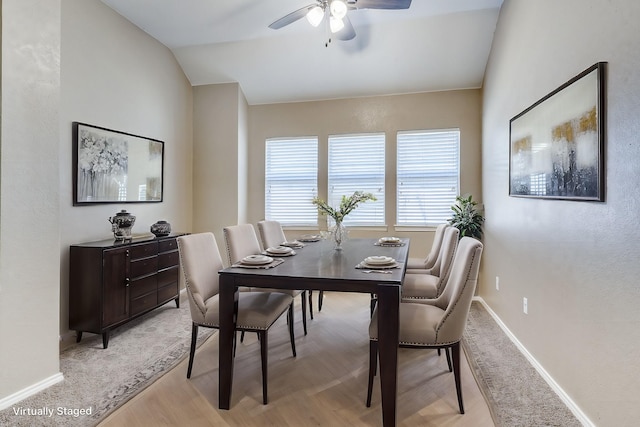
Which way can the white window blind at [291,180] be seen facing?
toward the camera

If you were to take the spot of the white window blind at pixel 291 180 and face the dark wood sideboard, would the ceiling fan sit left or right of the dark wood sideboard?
left

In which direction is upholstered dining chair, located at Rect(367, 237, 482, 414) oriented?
to the viewer's left

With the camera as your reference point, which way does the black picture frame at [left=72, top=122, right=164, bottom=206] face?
facing the viewer and to the right of the viewer

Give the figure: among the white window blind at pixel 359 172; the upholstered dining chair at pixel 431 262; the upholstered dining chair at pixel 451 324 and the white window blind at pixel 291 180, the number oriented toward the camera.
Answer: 2

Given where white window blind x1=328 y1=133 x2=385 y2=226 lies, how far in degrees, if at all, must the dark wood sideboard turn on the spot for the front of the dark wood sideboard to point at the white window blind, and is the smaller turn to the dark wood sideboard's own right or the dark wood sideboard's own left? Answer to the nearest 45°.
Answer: approximately 45° to the dark wood sideboard's own left

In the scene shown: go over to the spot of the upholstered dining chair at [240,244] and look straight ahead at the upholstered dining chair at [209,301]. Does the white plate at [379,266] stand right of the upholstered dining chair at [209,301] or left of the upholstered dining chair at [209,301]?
left

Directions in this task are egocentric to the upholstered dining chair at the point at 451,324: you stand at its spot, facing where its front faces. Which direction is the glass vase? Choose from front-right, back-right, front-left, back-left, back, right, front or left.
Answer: front-right

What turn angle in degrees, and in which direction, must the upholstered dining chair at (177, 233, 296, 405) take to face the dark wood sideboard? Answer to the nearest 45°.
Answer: approximately 180°

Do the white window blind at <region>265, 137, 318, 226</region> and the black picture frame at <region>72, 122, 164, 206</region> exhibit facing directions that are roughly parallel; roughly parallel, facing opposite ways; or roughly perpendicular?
roughly perpendicular

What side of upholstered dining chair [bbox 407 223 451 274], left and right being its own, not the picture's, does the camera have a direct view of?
left

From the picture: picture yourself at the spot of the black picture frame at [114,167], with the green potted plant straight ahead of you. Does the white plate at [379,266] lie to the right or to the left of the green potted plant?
right

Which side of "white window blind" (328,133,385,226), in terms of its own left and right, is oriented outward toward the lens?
front

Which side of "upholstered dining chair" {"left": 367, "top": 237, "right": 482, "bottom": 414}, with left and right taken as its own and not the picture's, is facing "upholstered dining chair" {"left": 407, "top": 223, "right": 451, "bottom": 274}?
right

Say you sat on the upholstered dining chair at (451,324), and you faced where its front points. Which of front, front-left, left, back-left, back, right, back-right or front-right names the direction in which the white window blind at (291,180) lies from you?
front-right

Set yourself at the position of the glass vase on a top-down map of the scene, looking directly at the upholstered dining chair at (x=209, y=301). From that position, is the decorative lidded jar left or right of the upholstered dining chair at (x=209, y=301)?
right
